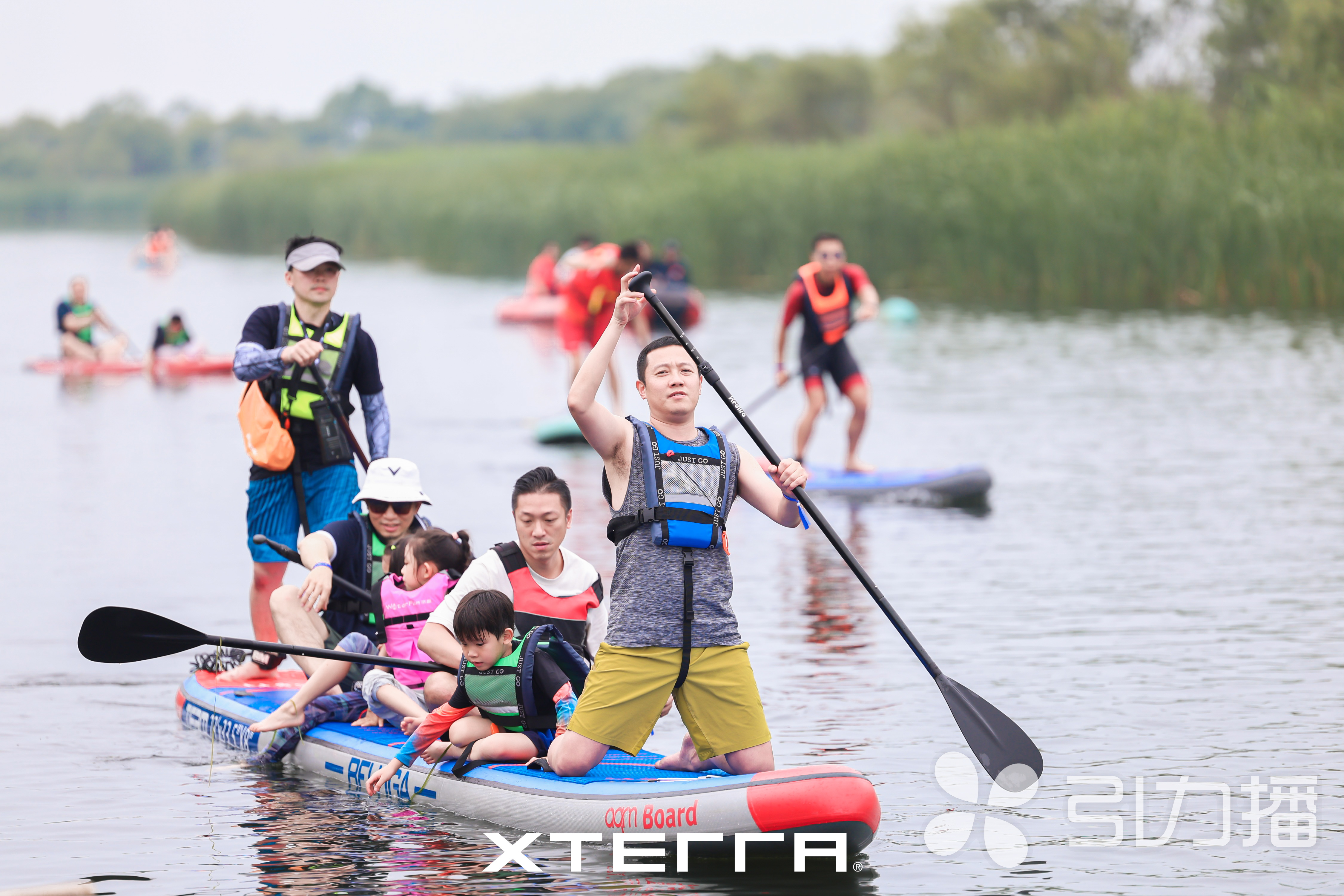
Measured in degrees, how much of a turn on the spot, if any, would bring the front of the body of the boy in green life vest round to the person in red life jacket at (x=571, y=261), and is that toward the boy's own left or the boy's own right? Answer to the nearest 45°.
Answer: approximately 135° to the boy's own right

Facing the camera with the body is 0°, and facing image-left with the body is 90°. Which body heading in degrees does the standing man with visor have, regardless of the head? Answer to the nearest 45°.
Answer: approximately 0°

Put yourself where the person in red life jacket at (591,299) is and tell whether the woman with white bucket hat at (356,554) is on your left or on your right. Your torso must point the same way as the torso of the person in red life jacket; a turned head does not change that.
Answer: on your right

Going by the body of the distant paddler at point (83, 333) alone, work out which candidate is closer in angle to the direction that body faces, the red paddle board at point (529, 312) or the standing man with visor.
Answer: the standing man with visor

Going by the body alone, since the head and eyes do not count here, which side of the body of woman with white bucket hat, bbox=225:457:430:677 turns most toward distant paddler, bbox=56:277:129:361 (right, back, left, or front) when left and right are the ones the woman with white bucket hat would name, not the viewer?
back

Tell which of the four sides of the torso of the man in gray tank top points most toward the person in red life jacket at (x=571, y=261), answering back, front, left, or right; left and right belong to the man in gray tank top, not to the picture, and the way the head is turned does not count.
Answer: back

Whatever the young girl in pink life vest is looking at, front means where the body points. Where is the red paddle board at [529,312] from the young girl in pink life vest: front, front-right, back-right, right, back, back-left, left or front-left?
back-right
